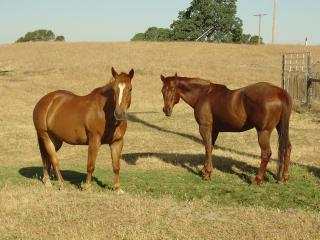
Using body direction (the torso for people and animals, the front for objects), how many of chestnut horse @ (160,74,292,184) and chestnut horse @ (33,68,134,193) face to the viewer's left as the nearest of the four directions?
1

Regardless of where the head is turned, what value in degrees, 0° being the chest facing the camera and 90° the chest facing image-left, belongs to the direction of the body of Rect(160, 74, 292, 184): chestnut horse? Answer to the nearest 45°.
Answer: approximately 90°

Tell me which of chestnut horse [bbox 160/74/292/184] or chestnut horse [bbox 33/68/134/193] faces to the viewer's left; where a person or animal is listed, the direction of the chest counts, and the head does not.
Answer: chestnut horse [bbox 160/74/292/184]

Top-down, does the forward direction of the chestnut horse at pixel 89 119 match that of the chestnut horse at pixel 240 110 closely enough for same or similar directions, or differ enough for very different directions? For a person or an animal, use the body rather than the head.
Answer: very different directions

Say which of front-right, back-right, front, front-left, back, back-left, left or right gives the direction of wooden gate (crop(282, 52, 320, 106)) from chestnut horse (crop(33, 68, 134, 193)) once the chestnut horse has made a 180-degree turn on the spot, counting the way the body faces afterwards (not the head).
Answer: right

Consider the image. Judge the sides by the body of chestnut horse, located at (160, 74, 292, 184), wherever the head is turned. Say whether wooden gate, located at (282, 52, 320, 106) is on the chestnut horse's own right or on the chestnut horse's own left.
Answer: on the chestnut horse's own right

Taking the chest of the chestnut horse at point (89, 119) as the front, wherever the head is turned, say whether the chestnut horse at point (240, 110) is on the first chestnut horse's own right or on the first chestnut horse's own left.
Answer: on the first chestnut horse's own left

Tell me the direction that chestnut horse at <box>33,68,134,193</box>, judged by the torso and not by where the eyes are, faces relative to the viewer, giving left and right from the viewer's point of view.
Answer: facing the viewer and to the right of the viewer

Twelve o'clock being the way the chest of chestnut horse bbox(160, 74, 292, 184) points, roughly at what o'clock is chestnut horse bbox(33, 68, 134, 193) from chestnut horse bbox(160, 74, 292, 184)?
chestnut horse bbox(33, 68, 134, 193) is roughly at 11 o'clock from chestnut horse bbox(160, 74, 292, 184).
